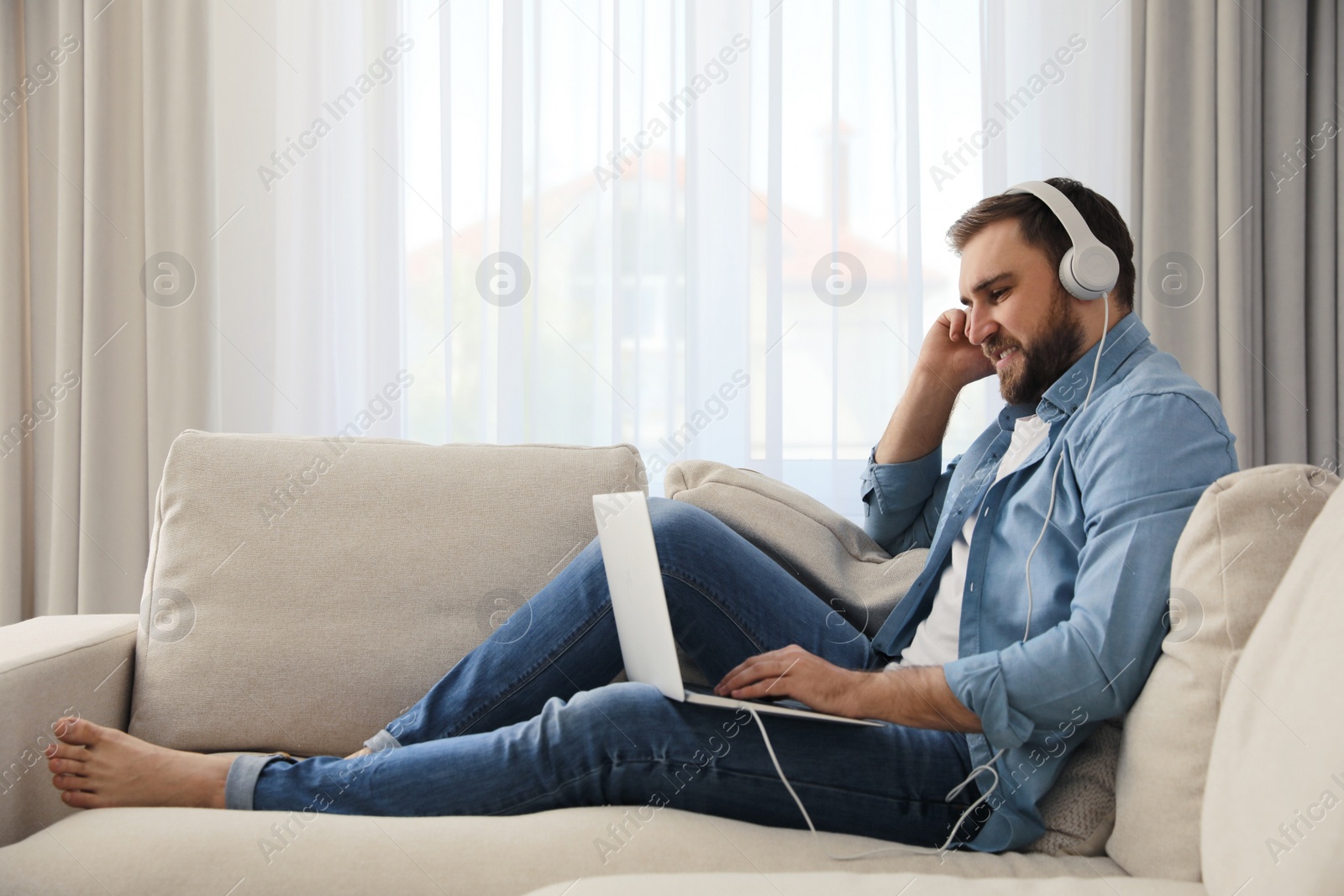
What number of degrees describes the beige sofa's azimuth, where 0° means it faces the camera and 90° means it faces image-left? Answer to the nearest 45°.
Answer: approximately 0°

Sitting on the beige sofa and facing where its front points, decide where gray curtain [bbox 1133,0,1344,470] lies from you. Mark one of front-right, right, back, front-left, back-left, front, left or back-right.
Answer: back-left

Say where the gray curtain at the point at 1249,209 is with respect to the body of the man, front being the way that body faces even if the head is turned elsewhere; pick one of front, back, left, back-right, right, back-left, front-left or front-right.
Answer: back-right

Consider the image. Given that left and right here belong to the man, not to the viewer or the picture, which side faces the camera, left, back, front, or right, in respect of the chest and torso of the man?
left
